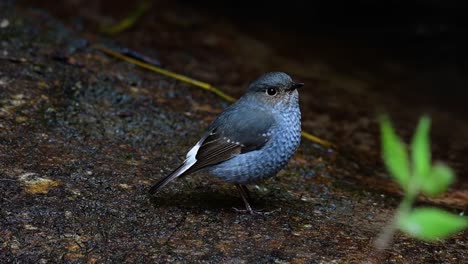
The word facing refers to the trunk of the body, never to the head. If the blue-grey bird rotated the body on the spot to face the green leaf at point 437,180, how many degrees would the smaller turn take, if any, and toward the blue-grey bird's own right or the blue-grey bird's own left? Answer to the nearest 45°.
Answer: approximately 90° to the blue-grey bird's own right

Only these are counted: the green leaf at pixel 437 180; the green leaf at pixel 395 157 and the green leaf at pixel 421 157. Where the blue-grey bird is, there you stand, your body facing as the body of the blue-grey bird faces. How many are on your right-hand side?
3

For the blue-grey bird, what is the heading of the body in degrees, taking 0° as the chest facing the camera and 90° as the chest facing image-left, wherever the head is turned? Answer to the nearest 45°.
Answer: approximately 270°

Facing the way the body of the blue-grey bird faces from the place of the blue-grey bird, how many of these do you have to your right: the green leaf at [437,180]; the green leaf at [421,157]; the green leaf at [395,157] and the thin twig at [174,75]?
3

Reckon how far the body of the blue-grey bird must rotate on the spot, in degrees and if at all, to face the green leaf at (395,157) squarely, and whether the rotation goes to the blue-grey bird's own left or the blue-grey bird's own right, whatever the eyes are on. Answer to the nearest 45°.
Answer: approximately 90° to the blue-grey bird's own right

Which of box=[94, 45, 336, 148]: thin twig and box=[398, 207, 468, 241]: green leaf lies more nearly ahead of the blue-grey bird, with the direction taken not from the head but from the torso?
the green leaf
